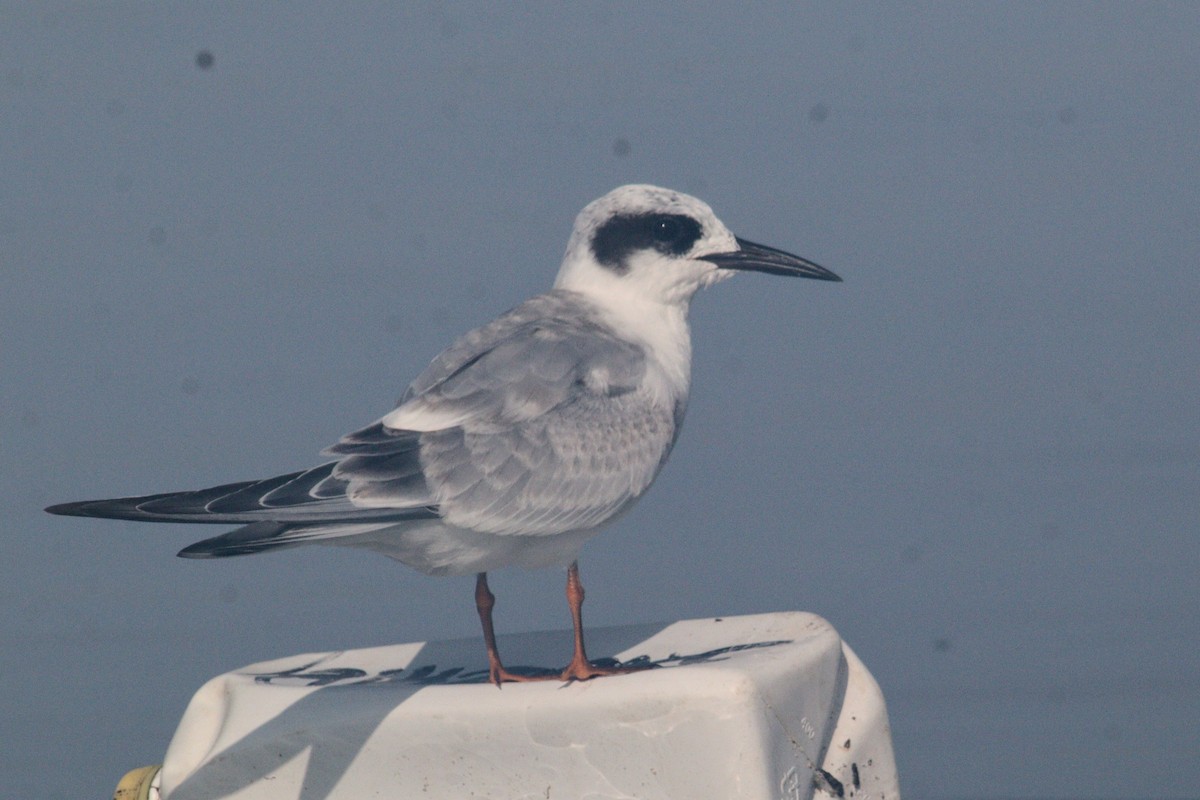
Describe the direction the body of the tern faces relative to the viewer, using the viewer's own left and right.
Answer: facing to the right of the viewer
